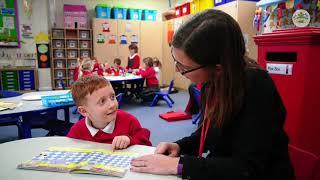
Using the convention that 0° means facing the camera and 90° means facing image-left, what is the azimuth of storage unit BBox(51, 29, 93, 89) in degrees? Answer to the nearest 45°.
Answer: approximately 0°

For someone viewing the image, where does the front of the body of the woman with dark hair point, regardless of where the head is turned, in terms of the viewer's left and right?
facing to the left of the viewer

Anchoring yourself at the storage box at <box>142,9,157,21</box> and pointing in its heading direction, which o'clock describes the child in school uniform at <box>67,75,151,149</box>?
The child in school uniform is roughly at 12 o'clock from the storage box.

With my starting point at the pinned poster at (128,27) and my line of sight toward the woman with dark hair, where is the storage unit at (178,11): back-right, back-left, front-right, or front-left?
front-left

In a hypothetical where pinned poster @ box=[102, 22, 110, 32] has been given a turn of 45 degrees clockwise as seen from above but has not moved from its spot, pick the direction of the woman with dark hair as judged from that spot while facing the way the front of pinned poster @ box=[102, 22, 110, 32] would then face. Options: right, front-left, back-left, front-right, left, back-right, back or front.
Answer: front-left

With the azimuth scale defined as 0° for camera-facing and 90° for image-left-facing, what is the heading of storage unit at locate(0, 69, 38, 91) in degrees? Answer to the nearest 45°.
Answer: approximately 0°

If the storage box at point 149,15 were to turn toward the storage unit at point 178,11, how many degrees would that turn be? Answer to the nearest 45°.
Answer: approximately 45° to its left

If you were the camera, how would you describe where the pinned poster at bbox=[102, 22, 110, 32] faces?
facing the viewer

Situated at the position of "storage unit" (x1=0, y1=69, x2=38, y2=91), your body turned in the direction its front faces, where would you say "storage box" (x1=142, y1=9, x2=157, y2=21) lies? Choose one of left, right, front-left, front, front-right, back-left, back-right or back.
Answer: left

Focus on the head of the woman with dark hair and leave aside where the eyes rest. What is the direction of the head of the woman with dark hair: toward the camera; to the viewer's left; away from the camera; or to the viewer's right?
to the viewer's left

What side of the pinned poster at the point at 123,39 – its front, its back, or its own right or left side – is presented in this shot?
front

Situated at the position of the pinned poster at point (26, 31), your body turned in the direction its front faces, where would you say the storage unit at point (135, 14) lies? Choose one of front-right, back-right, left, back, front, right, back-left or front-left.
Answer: left

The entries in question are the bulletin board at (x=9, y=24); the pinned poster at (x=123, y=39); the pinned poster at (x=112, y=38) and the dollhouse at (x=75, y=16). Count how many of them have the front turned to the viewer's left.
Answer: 0

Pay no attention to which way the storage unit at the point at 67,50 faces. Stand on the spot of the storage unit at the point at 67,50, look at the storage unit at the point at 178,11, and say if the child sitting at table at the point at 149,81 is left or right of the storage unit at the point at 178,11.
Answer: right
